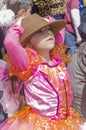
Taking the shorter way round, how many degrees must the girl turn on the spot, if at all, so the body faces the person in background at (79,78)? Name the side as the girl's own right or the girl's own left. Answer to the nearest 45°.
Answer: approximately 90° to the girl's own left

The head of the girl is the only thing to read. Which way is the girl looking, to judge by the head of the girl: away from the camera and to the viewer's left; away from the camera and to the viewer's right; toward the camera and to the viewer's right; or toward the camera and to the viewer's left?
toward the camera and to the viewer's right

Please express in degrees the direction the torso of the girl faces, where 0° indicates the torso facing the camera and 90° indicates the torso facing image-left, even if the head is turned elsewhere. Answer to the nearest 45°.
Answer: approximately 315°
